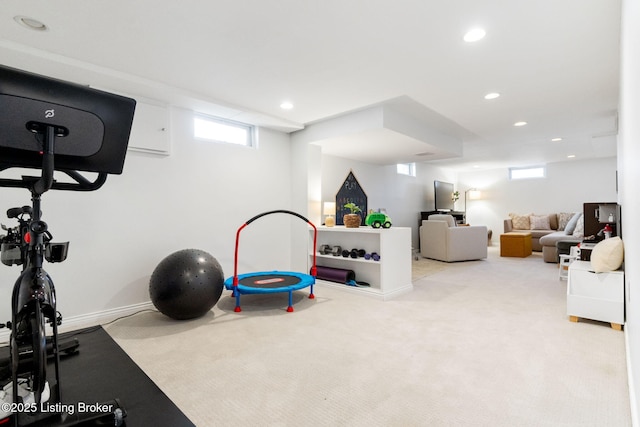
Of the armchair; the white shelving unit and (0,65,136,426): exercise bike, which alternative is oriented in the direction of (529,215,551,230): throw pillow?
the armchair

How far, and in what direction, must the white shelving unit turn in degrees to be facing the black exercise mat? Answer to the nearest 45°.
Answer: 0° — it already faces it

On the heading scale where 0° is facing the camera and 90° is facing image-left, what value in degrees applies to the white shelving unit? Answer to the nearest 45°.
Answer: approximately 45°

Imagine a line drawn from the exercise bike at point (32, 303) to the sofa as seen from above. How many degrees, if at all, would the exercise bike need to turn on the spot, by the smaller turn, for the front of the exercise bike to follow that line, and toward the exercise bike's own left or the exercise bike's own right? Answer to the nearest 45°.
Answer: approximately 90° to the exercise bike's own left

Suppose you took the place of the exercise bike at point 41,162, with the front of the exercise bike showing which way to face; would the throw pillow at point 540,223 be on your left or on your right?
on your left

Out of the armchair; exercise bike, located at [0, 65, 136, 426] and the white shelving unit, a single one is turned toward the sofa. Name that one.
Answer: the armchair

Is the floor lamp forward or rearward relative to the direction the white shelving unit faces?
rearward
